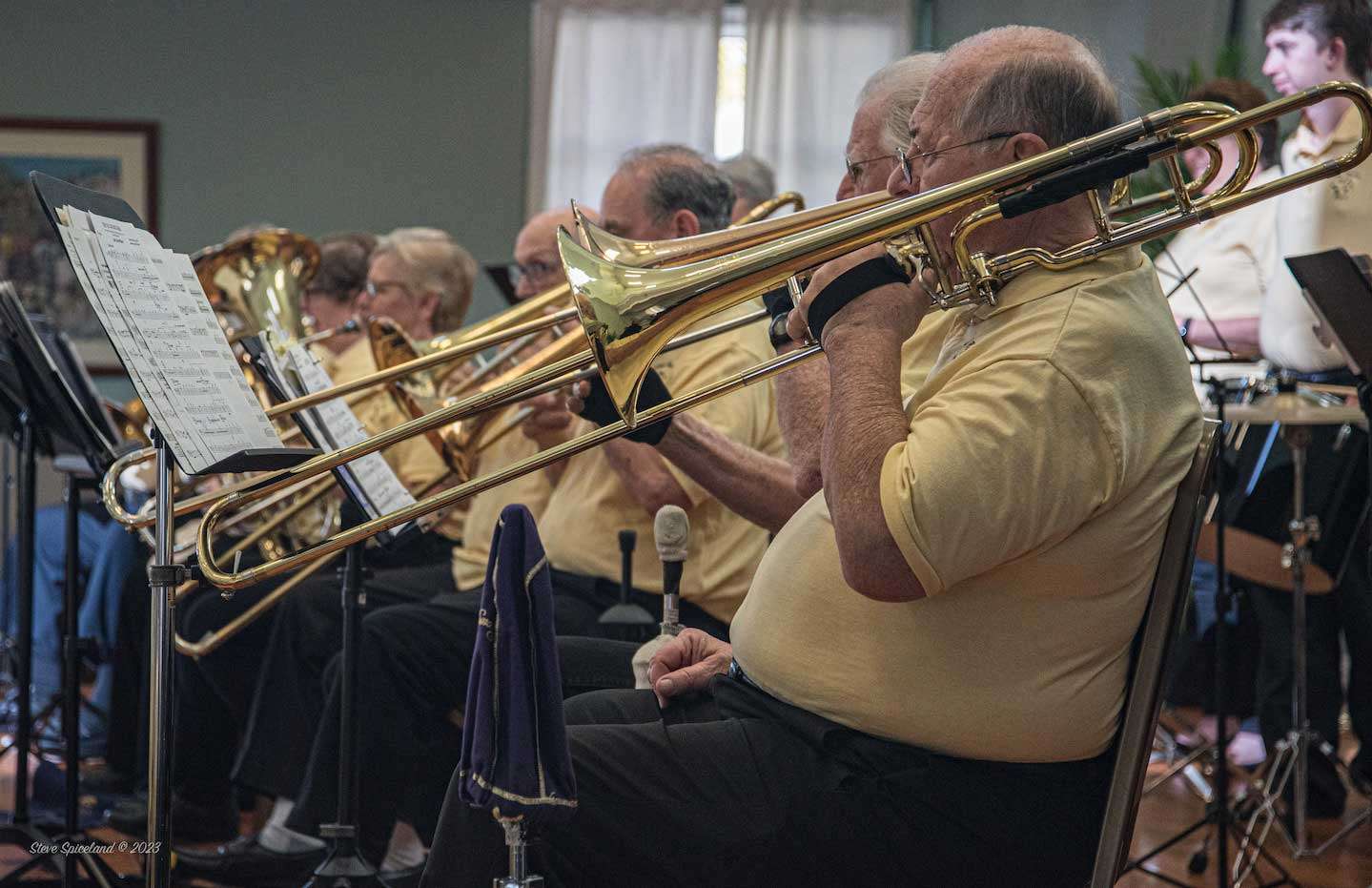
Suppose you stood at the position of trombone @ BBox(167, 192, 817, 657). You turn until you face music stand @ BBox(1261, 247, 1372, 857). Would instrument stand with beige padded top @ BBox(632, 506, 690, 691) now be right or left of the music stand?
right

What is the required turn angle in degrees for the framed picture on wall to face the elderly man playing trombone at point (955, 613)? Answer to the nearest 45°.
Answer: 0° — it already faces them

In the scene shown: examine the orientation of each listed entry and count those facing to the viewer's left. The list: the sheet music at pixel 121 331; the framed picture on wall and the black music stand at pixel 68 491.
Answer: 0

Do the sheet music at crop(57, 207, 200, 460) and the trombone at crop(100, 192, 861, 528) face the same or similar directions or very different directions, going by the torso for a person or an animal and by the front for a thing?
very different directions

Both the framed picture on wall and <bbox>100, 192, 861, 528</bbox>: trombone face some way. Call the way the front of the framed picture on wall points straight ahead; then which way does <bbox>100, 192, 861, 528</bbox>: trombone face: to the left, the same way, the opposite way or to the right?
to the right

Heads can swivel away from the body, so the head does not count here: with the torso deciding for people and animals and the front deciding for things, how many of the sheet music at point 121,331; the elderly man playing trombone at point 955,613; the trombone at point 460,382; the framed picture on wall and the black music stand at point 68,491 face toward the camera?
1

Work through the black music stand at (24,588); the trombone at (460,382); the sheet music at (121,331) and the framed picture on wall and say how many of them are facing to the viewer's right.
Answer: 2

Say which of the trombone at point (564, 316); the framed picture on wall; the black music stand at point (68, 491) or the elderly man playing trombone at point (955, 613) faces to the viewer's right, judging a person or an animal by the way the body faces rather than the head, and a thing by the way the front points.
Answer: the black music stand

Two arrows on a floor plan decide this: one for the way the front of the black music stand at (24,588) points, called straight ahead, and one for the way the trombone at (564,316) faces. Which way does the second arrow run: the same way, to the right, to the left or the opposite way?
the opposite way

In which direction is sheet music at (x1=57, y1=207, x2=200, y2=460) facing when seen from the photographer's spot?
facing to the right of the viewer

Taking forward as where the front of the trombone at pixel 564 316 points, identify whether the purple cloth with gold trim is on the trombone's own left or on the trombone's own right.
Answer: on the trombone's own left

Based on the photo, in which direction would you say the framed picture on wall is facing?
toward the camera

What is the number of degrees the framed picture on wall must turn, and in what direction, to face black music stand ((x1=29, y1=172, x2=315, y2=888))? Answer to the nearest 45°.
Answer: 0° — it already faces it

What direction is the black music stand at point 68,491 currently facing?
to the viewer's right

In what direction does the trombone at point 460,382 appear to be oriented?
to the viewer's left

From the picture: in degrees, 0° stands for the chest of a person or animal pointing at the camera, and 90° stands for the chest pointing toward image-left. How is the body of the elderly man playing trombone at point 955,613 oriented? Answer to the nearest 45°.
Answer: approximately 90°

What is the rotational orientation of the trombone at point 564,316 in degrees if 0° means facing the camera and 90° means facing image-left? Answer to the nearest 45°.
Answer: approximately 90°
